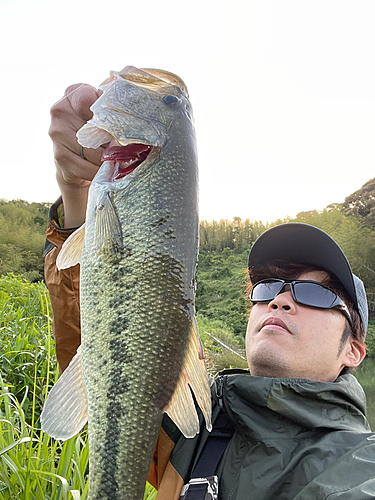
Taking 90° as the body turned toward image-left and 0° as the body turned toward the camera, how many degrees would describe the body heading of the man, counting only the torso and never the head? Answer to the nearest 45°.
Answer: approximately 45°
